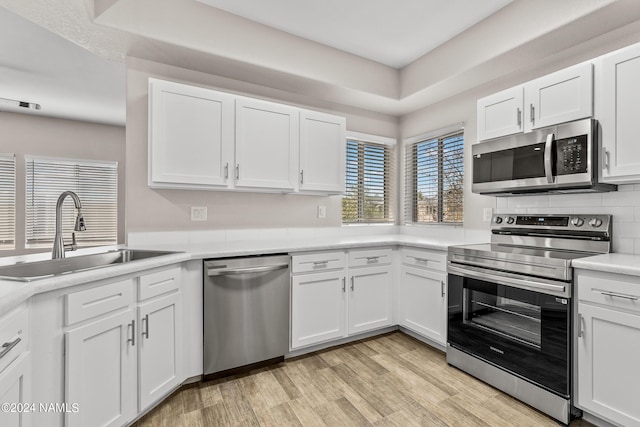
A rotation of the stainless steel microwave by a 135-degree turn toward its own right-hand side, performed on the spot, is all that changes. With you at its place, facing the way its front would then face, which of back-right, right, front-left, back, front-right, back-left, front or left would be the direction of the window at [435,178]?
front-left

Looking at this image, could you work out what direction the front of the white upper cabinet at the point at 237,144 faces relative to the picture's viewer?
facing the viewer and to the right of the viewer

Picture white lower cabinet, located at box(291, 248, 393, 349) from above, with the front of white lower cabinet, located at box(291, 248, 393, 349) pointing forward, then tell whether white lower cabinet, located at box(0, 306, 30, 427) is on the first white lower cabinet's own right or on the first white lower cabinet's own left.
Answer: on the first white lower cabinet's own right

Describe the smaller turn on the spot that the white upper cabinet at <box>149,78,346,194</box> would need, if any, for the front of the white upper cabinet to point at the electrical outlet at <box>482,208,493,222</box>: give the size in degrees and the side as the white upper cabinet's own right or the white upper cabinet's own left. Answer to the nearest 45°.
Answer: approximately 45° to the white upper cabinet's own left

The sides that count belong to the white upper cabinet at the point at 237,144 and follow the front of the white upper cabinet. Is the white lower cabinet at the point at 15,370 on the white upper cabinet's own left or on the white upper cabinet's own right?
on the white upper cabinet's own right

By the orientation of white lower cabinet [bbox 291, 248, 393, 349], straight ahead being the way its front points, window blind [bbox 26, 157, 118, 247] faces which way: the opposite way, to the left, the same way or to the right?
the same way

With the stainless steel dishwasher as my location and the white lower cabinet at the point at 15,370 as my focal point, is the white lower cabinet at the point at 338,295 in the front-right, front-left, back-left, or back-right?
back-left

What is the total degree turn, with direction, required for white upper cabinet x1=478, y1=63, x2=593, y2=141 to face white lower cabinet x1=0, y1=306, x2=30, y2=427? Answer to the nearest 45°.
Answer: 0° — it already faces it

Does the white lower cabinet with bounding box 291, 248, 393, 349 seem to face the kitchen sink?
no

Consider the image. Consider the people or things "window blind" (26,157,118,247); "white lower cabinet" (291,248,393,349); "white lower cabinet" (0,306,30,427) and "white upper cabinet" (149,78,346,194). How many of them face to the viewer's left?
0

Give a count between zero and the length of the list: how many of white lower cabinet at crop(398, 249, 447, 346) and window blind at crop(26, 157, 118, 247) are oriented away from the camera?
0

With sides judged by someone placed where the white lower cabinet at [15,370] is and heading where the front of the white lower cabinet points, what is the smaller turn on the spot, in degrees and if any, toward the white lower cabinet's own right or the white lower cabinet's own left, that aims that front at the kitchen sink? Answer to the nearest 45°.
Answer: approximately 135° to the white lower cabinet's own left
